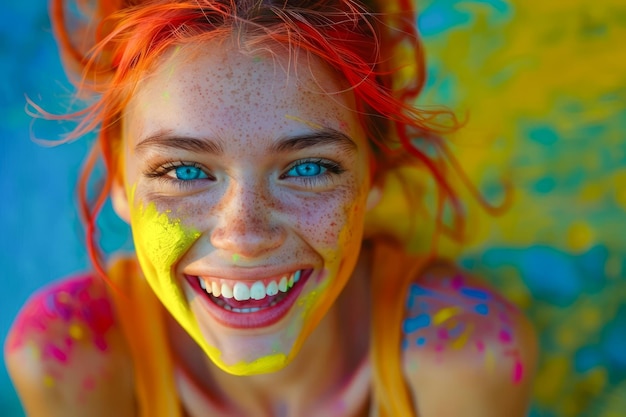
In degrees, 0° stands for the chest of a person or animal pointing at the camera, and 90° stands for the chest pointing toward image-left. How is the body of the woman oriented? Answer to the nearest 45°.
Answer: approximately 0°

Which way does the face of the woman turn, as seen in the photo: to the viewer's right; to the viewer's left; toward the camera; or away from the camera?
toward the camera
